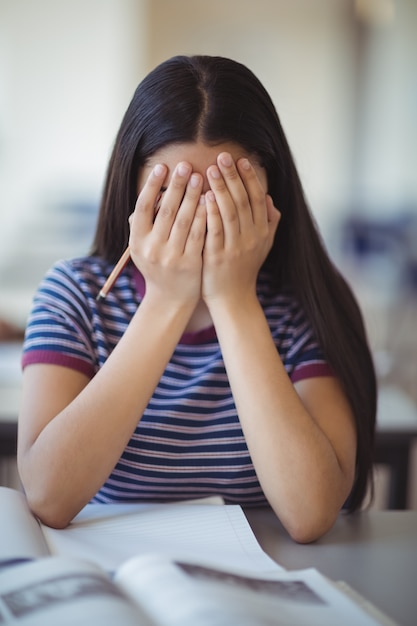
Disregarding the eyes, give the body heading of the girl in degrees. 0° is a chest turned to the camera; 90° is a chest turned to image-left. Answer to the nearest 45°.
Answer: approximately 0°
